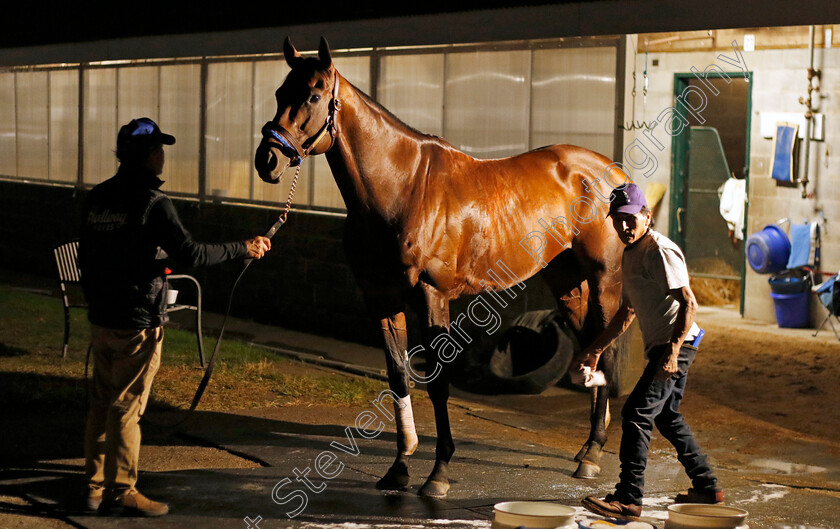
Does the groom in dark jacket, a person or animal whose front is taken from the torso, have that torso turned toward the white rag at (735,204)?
yes

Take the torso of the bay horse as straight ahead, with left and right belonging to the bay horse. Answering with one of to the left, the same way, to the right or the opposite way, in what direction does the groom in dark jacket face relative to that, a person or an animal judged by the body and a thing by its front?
the opposite way

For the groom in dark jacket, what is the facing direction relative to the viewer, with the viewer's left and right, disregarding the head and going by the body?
facing away from the viewer and to the right of the viewer

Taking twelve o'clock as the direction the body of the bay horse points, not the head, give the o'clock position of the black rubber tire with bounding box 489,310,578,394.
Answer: The black rubber tire is roughly at 5 o'clock from the bay horse.

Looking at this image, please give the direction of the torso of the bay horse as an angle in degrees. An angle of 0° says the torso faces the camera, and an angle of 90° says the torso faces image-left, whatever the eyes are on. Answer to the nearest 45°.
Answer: approximately 45°

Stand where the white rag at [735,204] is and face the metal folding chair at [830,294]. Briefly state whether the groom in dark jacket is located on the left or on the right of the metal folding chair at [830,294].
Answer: right

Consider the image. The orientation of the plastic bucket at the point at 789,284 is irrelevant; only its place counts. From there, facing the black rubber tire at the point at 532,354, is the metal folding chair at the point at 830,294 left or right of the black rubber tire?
left

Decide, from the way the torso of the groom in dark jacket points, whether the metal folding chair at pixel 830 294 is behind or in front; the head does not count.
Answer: in front

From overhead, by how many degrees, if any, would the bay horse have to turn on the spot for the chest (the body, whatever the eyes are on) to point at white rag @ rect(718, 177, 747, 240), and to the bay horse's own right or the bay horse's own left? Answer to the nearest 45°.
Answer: approximately 180°

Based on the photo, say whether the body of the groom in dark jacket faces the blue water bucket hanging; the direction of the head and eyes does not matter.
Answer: yes

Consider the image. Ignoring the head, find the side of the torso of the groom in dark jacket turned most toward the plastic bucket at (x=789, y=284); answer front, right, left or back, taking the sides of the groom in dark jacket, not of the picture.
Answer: front

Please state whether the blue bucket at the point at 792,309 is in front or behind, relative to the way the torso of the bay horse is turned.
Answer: behind

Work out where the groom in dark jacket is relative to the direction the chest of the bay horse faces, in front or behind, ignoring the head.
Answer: in front
